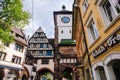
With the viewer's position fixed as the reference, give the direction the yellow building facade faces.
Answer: facing the viewer and to the left of the viewer
